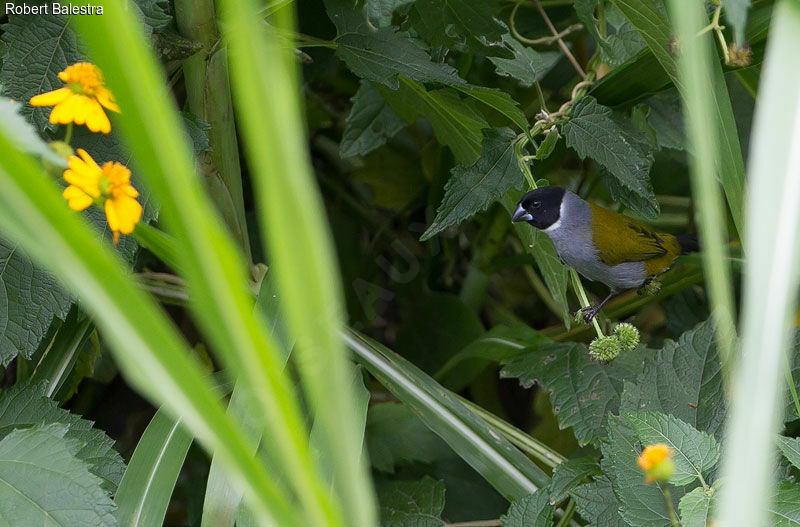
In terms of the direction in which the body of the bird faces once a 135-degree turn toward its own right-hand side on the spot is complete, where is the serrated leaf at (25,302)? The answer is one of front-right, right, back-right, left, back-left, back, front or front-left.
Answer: back

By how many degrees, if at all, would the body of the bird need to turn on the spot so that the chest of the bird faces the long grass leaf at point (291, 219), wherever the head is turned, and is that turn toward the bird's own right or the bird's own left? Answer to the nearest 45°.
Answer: approximately 90° to the bird's own left

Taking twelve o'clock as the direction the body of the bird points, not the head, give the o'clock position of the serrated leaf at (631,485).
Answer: The serrated leaf is roughly at 9 o'clock from the bird.

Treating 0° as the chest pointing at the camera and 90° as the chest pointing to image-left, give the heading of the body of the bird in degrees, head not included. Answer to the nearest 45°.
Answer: approximately 90°

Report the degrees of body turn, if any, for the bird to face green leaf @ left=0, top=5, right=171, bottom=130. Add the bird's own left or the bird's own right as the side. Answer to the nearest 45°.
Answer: approximately 45° to the bird's own left

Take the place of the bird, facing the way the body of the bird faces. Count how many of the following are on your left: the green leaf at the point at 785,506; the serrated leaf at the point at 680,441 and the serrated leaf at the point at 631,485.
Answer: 3

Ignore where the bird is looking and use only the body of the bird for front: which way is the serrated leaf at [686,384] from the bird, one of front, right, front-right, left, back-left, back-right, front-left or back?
left
